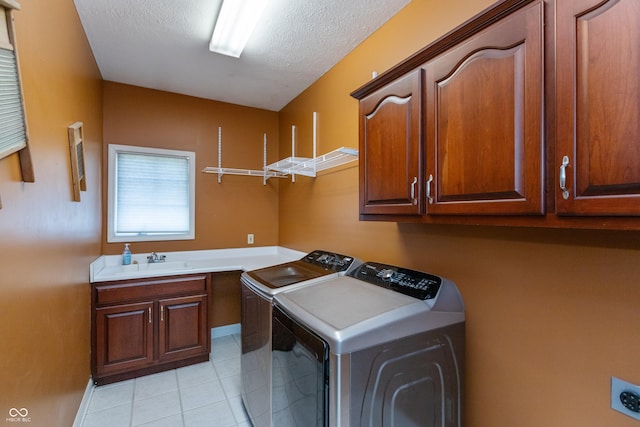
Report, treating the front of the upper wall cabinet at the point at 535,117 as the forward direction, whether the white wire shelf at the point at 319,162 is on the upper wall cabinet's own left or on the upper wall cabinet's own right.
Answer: on the upper wall cabinet's own right

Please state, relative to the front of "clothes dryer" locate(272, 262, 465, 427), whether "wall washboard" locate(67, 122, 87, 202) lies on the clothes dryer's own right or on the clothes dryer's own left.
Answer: on the clothes dryer's own right

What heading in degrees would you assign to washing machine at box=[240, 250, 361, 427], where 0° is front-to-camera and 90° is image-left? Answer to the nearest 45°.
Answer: approximately 45°

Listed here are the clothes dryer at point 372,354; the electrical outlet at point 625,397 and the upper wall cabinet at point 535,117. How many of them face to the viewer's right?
0

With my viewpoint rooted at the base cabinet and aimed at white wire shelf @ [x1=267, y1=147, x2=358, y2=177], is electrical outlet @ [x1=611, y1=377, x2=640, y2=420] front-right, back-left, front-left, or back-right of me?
front-right

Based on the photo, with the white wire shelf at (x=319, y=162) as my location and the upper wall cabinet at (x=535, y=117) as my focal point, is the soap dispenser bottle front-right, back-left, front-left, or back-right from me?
back-right

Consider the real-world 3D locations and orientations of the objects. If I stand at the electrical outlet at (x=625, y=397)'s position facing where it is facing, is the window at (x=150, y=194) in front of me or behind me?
in front

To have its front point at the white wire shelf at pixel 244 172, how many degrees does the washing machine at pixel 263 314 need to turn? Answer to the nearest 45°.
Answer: approximately 135° to its right

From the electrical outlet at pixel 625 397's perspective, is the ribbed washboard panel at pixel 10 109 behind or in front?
in front

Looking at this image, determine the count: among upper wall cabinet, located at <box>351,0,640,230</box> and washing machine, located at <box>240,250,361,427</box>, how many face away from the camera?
0

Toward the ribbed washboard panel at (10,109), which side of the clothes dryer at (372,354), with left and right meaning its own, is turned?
front

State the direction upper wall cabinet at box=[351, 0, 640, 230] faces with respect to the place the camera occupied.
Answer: facing the viewer and to the left of the viewer

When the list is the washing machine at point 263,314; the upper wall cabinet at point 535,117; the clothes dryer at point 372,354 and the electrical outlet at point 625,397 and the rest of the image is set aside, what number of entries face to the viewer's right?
0

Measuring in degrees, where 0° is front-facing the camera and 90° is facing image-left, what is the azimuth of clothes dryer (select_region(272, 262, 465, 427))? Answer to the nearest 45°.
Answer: approximately 45°

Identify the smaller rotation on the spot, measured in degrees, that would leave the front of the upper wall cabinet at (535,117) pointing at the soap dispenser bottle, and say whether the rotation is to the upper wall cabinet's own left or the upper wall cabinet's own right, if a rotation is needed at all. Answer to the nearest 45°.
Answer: approximately 45° to the upper wall cabinet's own right
